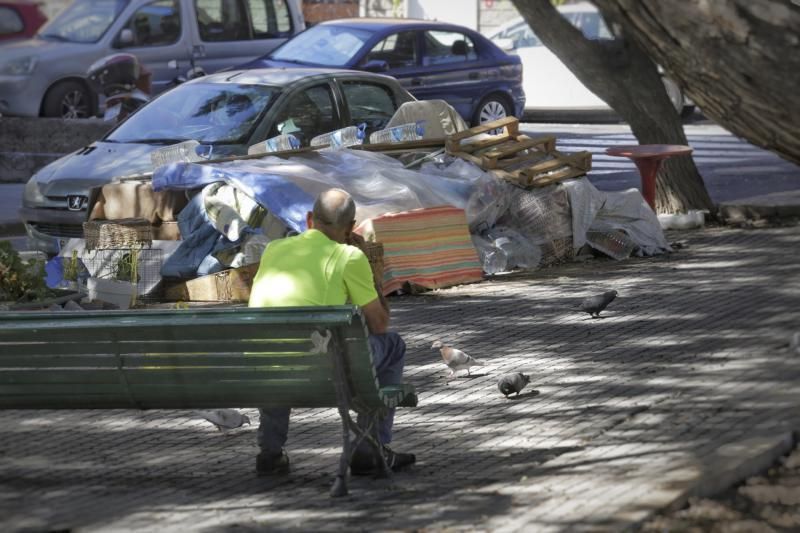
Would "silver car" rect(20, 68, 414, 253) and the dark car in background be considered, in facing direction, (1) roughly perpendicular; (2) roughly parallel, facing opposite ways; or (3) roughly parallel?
roughly parallel

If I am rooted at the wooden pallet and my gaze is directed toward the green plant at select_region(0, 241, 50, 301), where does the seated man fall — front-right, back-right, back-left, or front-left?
front-left

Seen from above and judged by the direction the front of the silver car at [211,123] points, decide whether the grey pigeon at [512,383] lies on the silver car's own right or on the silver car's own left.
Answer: on the silver car's own left

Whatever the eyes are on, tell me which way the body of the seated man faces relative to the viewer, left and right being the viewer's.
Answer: facing away from the viewer and to the right of the viewer

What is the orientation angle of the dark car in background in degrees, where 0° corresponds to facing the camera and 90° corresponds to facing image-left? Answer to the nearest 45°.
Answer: approximately 45°

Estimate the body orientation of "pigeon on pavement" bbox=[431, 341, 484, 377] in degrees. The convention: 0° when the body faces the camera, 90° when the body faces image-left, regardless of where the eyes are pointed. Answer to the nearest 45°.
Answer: approximately 90°

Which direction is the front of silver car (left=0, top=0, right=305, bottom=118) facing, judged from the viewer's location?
facing the viewer and to the left of the viewer

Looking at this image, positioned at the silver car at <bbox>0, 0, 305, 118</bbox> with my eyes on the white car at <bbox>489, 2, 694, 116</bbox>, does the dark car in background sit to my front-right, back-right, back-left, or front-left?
front-right
